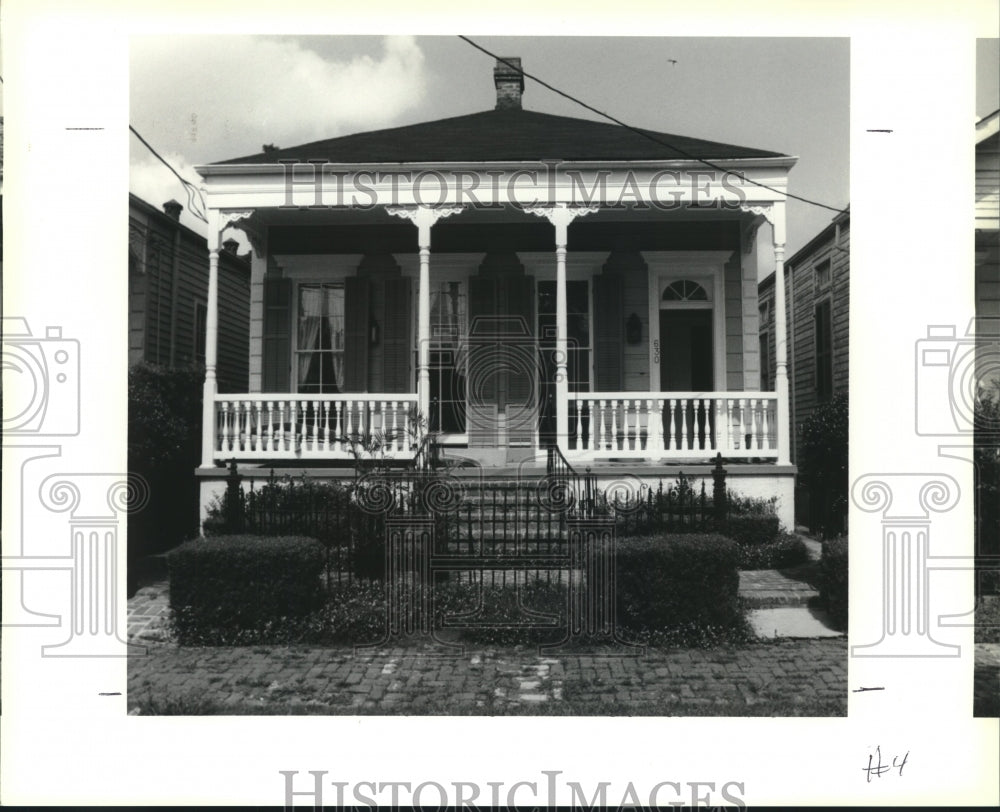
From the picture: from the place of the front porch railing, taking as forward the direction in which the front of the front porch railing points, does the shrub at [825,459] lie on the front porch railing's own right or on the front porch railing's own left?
on the front porch railing's own left

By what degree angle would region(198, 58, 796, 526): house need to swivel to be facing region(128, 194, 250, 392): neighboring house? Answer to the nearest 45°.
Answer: approximately 90° to its right

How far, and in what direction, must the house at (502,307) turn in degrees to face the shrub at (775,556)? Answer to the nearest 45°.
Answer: approximately 45° to its left

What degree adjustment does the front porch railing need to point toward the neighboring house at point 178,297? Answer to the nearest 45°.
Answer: approximately 135° to its right

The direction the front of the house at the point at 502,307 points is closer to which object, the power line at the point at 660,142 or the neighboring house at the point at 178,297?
the power line

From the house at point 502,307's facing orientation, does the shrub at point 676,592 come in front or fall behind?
in front

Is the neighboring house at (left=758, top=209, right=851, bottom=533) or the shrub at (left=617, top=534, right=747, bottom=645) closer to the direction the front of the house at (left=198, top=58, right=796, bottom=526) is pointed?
the shrub

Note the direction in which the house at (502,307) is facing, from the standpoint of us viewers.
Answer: facing the viewer
